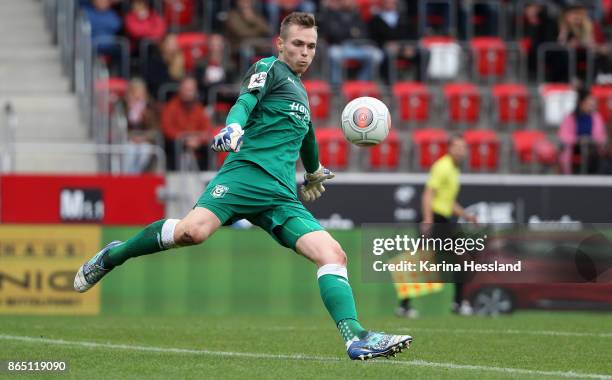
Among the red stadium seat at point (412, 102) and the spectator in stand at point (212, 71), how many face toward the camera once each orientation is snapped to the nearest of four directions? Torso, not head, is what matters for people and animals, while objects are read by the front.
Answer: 2

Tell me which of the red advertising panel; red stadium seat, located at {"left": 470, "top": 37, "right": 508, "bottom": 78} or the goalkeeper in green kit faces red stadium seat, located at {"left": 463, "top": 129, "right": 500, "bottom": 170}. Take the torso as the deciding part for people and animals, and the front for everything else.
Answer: red stadium seat, located at {"left": 470, "top": 37, "right": 508, "bottom": 78}

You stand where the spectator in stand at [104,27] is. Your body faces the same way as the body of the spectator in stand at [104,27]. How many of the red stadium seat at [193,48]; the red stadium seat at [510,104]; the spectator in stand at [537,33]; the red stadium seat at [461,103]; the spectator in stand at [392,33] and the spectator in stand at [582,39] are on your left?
6

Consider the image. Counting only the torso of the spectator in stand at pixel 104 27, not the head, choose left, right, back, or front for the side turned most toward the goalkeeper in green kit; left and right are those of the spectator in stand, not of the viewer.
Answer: front

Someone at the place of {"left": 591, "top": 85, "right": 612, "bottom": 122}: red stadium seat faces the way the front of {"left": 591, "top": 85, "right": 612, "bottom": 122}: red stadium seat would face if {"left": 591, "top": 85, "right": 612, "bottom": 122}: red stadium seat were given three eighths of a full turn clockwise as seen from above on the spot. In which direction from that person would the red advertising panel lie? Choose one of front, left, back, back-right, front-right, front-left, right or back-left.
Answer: left

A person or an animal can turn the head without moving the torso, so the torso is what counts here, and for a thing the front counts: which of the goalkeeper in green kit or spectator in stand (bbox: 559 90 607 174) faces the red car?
the spectator in stand

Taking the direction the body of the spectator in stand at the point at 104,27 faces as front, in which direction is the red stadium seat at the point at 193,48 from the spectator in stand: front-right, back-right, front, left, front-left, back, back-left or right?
left

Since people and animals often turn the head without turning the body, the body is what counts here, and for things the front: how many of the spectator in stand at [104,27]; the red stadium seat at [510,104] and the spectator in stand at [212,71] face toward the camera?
3

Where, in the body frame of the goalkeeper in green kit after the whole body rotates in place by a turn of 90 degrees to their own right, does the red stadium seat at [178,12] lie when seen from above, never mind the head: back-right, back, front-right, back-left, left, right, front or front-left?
back-right

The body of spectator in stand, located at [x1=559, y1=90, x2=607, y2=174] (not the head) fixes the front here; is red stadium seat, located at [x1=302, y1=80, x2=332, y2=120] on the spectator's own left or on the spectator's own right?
on the spectator's own right

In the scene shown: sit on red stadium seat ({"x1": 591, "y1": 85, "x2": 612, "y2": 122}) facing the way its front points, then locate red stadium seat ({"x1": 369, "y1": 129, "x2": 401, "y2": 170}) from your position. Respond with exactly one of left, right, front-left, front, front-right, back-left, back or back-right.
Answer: front-right
